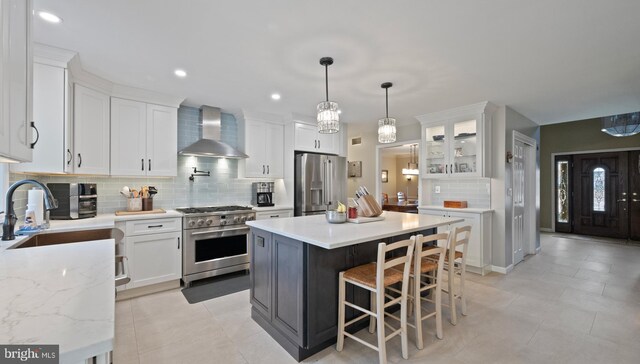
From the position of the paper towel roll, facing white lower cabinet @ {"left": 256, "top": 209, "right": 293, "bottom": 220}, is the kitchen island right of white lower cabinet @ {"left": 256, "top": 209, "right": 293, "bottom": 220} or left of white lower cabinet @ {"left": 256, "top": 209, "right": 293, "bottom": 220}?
right

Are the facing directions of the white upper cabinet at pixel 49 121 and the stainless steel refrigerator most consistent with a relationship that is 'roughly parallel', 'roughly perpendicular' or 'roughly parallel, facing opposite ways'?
roughly perpendicular

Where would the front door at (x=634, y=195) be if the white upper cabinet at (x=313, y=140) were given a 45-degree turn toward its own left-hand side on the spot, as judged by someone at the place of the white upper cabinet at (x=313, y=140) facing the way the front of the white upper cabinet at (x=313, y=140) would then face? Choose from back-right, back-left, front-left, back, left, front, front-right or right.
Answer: front

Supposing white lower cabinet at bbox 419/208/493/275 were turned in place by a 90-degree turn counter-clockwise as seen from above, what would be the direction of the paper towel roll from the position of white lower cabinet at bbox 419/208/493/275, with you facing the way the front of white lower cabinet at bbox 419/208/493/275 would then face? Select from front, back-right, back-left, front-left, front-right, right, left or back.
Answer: right

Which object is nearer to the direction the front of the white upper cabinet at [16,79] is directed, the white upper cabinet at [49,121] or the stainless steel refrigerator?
the stainless steel refrigerator

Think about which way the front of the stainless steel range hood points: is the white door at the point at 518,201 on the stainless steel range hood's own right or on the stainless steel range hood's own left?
on the stainless steel range hood's own left

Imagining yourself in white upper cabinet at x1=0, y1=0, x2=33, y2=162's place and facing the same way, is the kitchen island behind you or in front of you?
in front

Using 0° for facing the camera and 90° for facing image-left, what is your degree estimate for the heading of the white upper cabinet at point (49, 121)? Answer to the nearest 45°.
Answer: approximately 270°

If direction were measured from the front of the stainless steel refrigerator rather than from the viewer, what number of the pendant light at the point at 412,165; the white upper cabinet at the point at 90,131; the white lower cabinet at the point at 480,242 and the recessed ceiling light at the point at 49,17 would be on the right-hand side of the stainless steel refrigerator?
2

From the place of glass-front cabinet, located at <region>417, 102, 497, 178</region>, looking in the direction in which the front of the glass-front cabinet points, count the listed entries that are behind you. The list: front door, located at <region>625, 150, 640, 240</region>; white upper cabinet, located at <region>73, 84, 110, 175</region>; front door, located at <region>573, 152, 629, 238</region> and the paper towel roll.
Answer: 2

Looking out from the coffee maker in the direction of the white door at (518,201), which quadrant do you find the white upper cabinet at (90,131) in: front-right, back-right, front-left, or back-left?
back-right

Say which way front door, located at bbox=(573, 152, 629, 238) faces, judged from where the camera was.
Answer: facing the viewer

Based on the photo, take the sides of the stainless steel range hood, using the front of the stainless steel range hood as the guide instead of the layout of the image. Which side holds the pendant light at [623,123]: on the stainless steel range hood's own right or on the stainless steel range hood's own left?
on the stainless steel range hood's own left

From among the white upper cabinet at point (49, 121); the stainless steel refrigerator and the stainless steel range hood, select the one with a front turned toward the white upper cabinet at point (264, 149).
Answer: the white upper cabinet at point (49, 121)

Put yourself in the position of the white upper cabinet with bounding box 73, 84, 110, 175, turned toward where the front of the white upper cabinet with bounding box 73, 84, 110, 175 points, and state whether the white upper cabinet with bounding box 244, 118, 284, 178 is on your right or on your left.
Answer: on your left

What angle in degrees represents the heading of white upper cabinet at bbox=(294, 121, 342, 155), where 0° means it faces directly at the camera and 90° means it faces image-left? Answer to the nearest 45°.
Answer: approximately 315°

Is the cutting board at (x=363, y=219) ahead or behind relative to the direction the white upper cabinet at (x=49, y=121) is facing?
ahead

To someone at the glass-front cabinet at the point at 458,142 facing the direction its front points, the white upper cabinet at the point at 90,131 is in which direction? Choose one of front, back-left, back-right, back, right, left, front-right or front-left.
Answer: front
